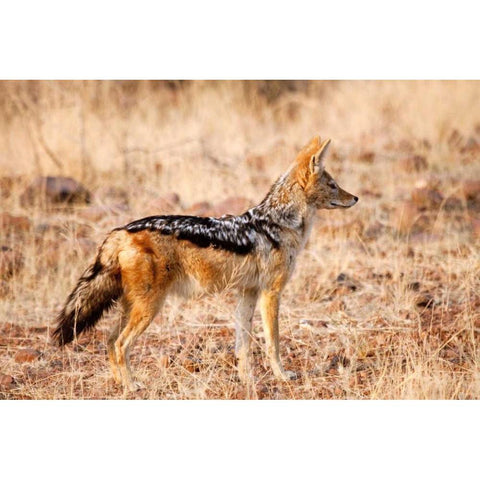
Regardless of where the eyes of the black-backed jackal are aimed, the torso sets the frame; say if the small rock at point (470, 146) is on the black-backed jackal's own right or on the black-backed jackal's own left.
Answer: on the black-backed jackal's own left

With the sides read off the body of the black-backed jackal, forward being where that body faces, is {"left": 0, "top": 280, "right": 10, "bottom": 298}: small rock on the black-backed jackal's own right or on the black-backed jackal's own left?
on the black-backed jackal's own left

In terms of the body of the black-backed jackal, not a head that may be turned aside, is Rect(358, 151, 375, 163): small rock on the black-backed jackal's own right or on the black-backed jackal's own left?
on the black-backed jackal's own left

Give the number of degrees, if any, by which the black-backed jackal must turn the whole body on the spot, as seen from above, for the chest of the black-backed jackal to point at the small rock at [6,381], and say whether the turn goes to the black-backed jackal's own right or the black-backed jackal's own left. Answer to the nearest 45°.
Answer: approximately 180°

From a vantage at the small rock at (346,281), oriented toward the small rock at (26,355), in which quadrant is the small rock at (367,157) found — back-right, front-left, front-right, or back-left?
back-right

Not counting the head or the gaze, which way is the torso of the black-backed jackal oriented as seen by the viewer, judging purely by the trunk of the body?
to the viewer's right

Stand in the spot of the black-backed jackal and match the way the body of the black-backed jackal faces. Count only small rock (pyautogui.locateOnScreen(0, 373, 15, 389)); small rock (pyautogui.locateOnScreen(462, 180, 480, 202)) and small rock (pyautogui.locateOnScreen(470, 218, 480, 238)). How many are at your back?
1

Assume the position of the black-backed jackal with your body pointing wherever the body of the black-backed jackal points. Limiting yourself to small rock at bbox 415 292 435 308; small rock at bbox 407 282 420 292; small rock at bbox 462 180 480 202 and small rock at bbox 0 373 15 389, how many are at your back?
1

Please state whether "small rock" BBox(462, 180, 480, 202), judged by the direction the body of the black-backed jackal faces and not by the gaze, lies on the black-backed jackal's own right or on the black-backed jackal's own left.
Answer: on the black-backed jackal's own left

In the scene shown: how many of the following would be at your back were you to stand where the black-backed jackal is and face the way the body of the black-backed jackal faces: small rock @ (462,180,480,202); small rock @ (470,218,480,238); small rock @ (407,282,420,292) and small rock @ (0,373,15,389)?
1

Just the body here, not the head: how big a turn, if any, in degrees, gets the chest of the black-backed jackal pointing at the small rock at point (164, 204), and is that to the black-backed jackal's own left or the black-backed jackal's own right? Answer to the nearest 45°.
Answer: approximately 90° to the black-backed jackal's own left

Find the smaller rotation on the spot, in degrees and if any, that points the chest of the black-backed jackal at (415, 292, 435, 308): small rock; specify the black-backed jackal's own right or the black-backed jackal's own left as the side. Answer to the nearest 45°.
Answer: approximately 45° to the black-backed jackal's own left
